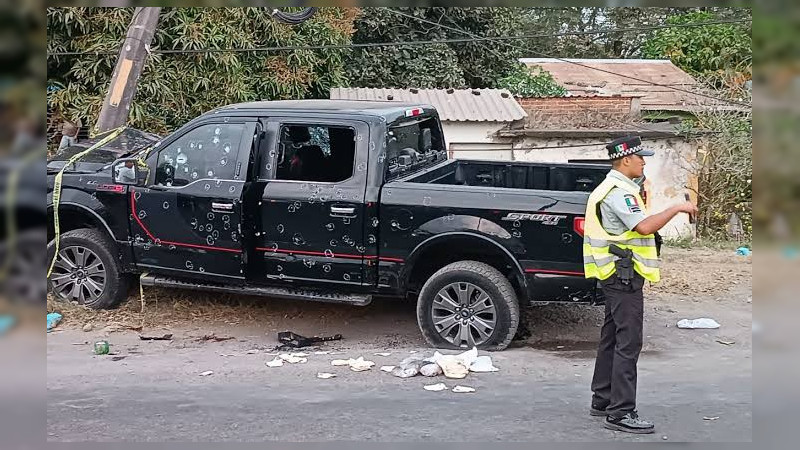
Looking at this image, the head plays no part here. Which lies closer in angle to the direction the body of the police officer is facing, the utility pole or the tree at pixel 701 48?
the tree

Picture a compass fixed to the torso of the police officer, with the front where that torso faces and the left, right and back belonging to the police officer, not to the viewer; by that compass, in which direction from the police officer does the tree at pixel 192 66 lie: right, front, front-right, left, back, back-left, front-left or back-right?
back-left

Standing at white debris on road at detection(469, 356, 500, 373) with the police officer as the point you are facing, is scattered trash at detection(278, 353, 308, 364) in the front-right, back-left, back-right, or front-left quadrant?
back-right

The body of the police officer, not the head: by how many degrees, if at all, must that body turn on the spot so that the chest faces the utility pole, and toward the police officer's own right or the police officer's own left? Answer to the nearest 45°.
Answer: approximately 135° to the police officer's own left

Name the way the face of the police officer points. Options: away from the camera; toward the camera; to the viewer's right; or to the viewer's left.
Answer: to the viewer's right

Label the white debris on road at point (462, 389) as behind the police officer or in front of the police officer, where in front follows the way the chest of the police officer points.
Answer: behind

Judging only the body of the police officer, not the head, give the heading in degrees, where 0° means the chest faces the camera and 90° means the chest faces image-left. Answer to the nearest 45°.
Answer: approximately 270°

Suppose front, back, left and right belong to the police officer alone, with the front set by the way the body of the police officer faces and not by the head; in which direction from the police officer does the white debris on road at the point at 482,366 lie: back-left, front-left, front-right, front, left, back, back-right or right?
back-left
